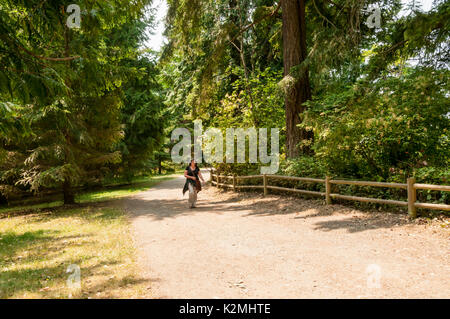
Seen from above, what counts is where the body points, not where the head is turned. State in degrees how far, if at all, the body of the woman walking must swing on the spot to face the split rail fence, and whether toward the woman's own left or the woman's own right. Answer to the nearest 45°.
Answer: approximately 45° to the woman's own left

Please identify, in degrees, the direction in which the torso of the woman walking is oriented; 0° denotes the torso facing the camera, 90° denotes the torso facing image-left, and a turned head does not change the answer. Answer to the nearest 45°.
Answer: approximately 0°
